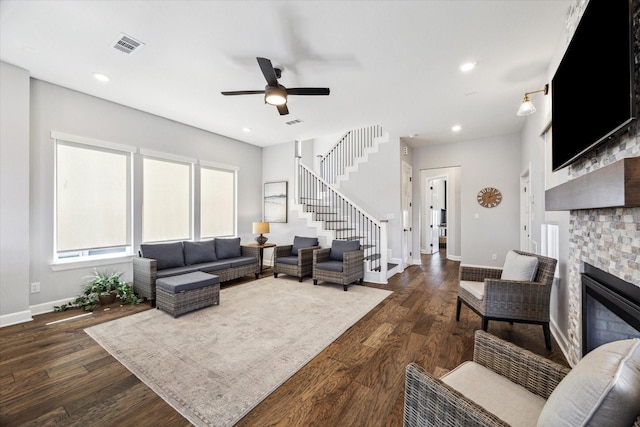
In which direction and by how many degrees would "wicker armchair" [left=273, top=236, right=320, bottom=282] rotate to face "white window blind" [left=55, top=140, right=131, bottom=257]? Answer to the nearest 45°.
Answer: approximately 45° to its right

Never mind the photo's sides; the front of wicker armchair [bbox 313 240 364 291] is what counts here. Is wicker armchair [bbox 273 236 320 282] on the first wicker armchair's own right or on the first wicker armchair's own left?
on the first wicker armchair's own right

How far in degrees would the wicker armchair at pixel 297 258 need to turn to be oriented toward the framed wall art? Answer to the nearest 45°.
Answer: approximately 135° to its right

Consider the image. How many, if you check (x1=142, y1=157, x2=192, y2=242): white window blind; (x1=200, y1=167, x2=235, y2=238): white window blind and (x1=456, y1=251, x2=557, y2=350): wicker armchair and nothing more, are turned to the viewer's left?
1

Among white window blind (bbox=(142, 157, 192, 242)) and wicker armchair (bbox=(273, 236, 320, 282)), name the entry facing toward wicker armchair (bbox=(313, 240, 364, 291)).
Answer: the white window blind

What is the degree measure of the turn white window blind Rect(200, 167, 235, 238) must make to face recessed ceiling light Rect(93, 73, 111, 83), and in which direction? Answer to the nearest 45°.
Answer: approximately 90° to its right

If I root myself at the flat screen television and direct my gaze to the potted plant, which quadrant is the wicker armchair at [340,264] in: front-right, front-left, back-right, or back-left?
front-right

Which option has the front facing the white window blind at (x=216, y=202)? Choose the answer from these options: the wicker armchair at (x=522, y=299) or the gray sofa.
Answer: the wicker armchair

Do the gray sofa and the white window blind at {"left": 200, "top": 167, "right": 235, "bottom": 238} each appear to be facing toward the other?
no

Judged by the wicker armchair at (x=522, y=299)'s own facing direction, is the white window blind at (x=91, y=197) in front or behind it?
in front

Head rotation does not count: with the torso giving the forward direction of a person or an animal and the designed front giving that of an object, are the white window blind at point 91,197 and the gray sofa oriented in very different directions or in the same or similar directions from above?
same or similar directions

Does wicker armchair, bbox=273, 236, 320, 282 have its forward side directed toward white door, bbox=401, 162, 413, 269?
no

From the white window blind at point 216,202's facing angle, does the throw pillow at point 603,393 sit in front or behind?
in front

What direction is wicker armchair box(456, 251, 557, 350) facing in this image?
to the viewer's left

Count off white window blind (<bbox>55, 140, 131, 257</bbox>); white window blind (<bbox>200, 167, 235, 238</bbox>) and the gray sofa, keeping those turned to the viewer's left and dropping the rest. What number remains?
0

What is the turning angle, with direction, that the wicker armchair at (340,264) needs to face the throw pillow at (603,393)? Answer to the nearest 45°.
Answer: approximately 45° to its left

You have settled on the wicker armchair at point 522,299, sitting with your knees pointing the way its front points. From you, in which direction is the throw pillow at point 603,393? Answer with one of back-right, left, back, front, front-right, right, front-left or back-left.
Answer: left

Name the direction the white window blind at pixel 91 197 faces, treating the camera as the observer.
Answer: facing the viewer and to the right of the viewer

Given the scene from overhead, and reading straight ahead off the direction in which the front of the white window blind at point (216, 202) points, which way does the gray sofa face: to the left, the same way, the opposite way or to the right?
the same way
